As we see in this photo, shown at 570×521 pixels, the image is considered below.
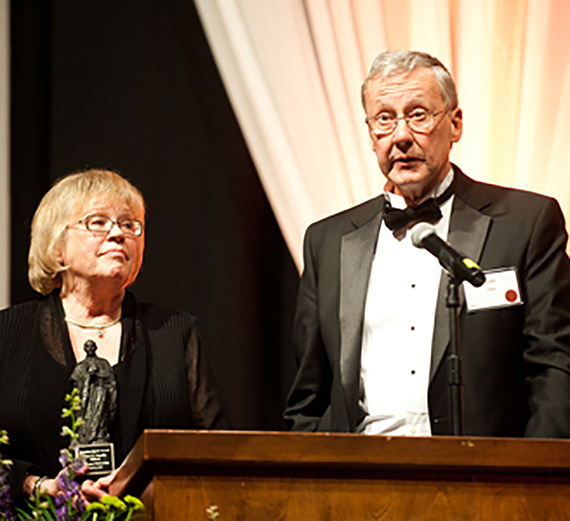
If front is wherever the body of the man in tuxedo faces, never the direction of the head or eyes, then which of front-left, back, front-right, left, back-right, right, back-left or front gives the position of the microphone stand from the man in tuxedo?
front

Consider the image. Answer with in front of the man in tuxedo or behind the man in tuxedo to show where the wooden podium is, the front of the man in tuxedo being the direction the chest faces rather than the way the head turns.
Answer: in front

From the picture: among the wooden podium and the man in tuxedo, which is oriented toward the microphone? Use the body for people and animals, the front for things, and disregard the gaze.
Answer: the man in tuxedo

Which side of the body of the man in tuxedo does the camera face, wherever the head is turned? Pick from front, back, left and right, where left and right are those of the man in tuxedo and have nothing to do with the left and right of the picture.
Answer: front

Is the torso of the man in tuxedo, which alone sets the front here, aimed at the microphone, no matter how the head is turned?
yes
